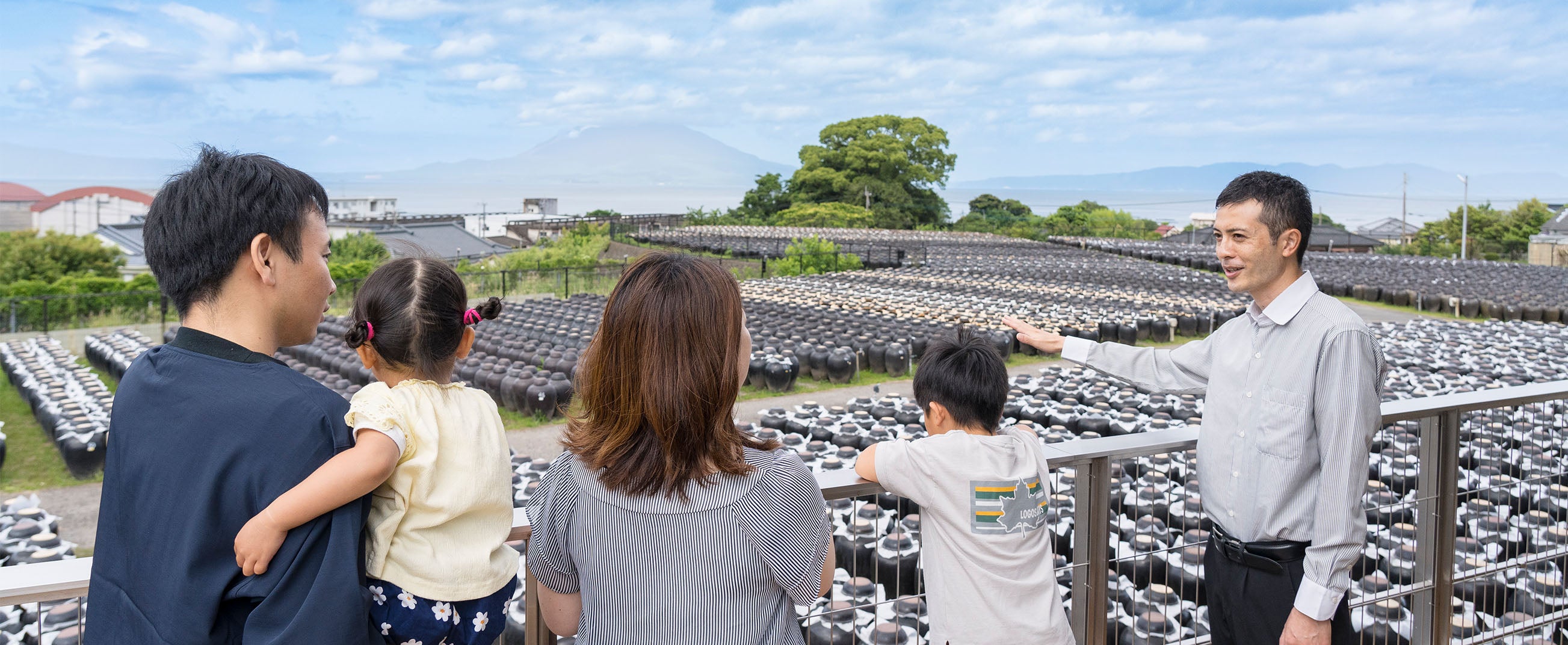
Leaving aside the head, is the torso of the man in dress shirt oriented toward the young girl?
yes

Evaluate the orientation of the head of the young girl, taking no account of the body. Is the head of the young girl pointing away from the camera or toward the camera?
away from the camera

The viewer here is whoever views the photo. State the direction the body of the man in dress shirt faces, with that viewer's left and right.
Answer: facing the viewer and to the left of the viewer

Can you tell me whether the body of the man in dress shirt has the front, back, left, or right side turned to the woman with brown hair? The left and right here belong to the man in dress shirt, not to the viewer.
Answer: front
